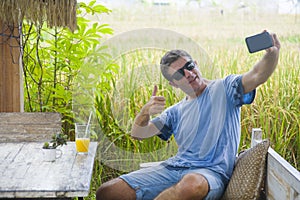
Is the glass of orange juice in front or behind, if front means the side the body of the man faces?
in front

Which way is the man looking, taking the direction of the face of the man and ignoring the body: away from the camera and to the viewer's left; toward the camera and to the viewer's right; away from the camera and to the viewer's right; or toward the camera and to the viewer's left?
toward the camera and to the viewer's right

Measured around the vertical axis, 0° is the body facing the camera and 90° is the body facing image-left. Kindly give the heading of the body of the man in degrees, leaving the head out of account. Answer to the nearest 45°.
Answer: approximately 45°

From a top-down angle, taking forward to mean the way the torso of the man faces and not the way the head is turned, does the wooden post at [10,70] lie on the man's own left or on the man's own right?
on the man's own right
